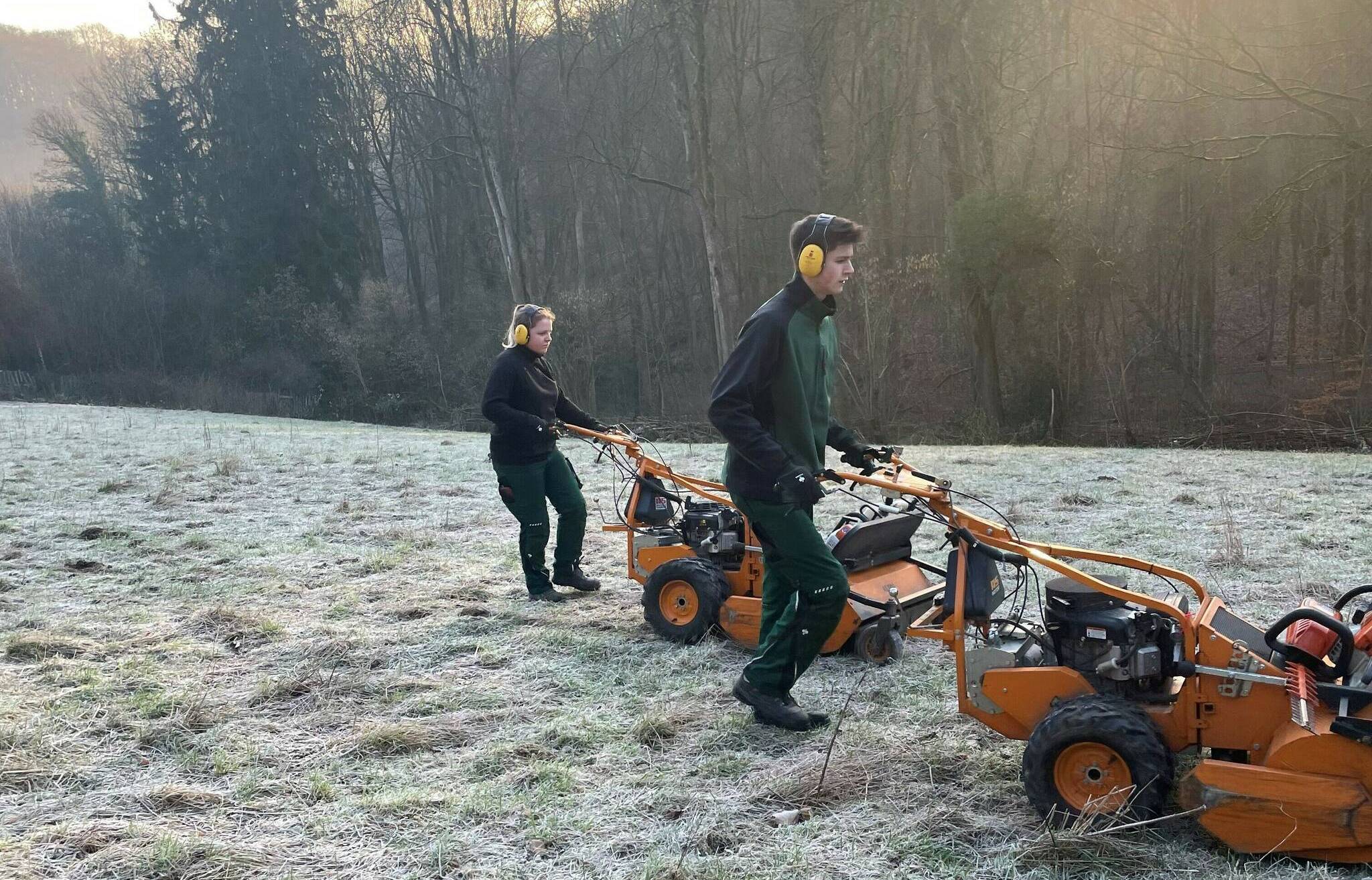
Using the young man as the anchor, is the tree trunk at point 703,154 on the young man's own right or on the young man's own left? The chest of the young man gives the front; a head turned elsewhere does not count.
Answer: on the young man's own left

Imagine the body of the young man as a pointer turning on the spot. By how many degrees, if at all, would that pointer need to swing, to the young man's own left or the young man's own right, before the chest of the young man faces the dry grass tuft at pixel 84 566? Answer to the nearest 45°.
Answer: approximately 135° to the young man's own left

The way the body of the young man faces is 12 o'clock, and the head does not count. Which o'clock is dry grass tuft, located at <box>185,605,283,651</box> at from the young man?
The dry grass tuft is roughly at 7 o'clock from the young man.

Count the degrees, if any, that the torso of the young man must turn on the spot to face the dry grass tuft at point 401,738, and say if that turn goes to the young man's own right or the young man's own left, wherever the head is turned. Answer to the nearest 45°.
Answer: approximately 180°

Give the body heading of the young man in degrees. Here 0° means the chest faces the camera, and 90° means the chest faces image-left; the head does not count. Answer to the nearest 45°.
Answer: approximately 270°

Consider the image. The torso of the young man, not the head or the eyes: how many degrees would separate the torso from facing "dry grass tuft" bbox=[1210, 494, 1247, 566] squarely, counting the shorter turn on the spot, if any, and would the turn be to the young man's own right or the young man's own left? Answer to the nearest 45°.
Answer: approximately 45° to the young man's own left

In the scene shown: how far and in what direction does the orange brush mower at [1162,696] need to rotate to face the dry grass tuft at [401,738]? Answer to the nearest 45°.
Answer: approximately 180°

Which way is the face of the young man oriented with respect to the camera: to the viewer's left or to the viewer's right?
to the viewer's right

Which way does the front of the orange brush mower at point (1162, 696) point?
to the viewer's right
